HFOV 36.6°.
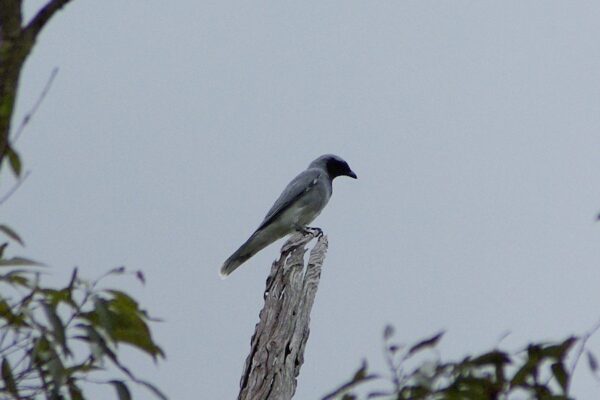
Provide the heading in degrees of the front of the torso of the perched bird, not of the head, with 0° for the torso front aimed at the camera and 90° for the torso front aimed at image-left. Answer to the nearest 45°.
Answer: approximately 270°
